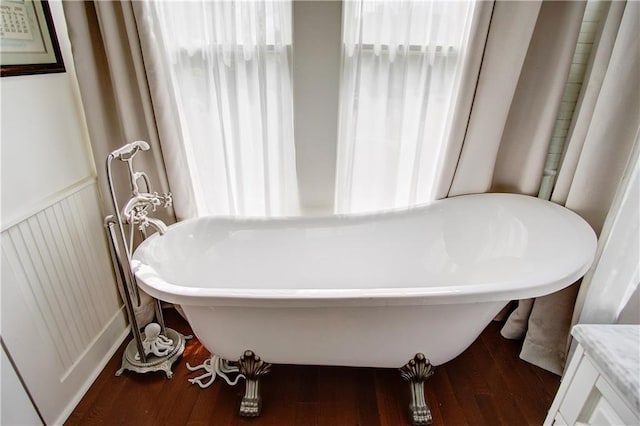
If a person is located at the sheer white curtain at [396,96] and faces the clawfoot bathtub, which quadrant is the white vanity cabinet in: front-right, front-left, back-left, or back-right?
front-left

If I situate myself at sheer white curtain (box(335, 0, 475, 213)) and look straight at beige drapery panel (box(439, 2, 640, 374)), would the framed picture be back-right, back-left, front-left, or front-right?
back-right

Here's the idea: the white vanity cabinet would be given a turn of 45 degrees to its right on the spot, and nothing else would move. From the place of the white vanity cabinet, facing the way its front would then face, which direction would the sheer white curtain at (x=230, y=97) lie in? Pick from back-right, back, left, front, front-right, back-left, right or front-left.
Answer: front

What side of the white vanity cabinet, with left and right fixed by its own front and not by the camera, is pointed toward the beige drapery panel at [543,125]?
right

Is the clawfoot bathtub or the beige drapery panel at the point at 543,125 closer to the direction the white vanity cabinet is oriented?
the clawfoot bathtub

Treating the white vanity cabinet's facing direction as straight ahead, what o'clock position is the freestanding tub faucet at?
The freestanding tub faucet is roughly at 1 o'clock from the white vanity cabinet.

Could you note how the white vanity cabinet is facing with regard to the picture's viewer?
facing the viewer and to the left of the viewer

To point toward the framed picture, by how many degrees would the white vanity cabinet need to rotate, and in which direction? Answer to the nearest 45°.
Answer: approximately 45° to its right

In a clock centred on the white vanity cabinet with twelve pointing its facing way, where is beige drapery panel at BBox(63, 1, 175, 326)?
The beige drapery panel is roughly at 1 o'clock from the white vanity cabinet.

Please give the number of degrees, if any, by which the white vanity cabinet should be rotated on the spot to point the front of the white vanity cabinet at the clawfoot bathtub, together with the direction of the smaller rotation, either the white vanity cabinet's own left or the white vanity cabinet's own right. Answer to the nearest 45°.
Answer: approximately 45° to the white vanity cabinet's own right

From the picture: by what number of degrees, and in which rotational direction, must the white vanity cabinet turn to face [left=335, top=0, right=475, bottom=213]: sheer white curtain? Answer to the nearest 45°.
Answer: approximately 90° to its right
